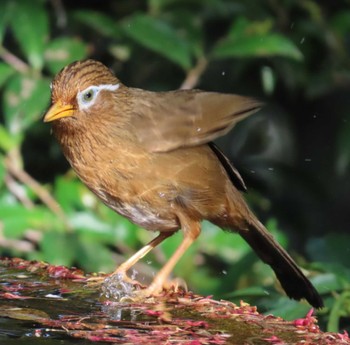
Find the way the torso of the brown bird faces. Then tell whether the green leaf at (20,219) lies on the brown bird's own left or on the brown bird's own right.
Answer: on the brown bird's own right

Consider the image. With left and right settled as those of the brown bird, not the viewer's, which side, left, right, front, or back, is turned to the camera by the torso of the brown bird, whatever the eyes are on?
left
